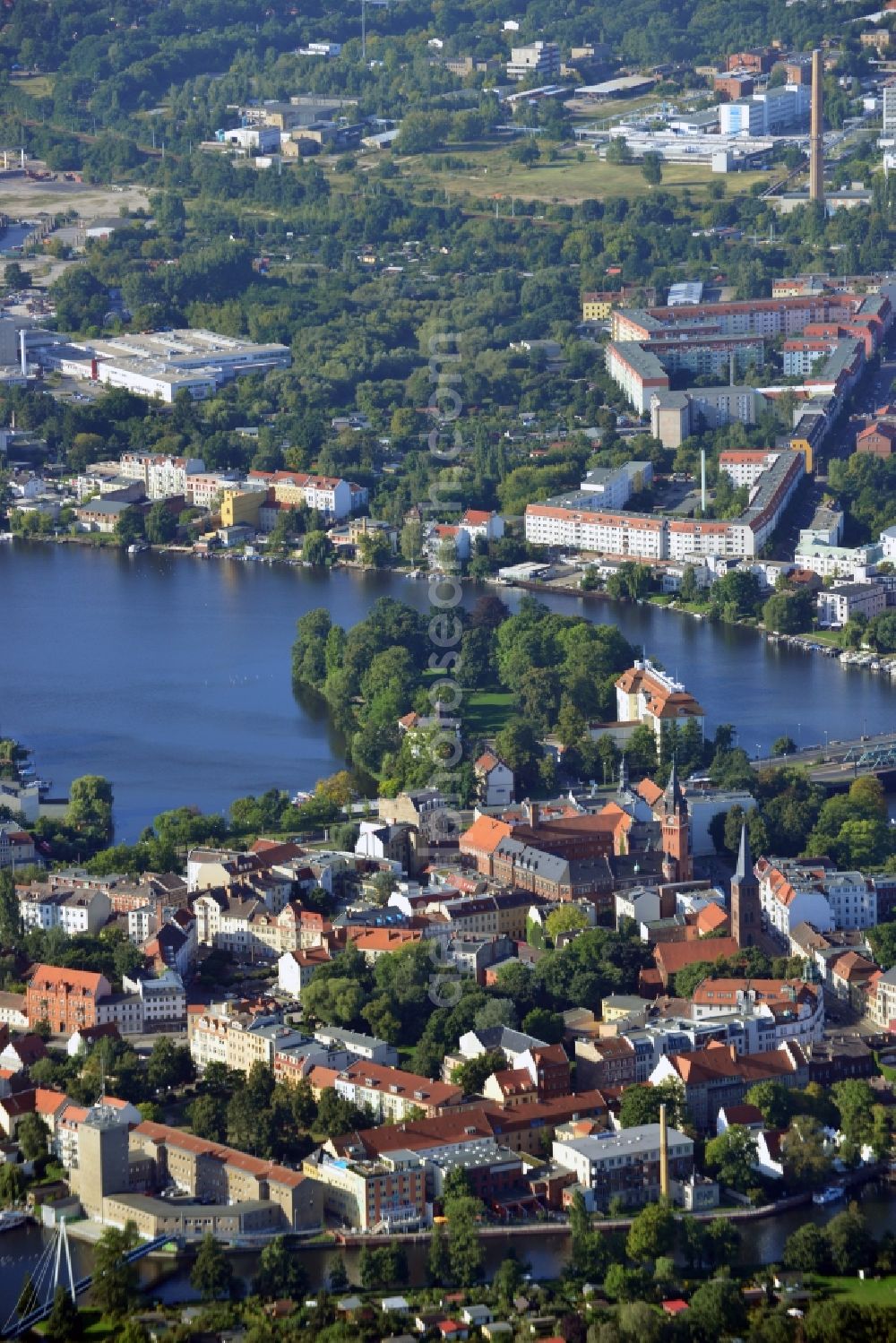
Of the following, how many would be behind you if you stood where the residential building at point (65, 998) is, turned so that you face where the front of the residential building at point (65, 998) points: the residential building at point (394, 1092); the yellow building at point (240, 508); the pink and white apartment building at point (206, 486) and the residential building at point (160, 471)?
3

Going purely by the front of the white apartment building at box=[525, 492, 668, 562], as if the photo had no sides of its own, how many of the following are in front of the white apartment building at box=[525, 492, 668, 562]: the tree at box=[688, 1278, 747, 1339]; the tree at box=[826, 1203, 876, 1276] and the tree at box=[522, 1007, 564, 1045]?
3

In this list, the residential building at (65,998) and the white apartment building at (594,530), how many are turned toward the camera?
2

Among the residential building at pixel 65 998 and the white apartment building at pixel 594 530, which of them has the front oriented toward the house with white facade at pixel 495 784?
the white apartment building

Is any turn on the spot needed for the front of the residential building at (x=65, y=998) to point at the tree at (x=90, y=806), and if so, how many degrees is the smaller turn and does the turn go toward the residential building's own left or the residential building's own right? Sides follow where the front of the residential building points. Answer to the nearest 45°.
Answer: approximately 180°

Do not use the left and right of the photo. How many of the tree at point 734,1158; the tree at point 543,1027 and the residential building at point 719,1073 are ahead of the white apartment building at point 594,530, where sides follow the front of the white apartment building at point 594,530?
3

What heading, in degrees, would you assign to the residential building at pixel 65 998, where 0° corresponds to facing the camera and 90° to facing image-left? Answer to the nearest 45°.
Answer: approximately 0°

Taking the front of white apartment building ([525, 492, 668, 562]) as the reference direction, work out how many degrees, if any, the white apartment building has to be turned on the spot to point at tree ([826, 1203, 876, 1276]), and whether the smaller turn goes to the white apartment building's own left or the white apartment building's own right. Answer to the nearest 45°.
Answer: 0° — it already faces it

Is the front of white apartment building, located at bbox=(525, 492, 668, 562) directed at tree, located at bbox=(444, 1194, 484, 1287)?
yes
